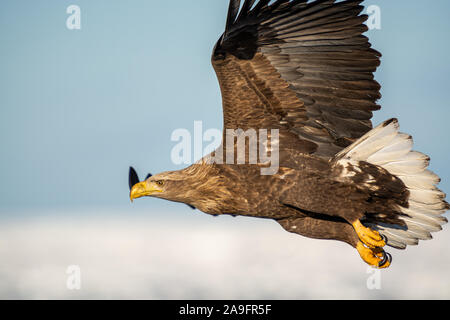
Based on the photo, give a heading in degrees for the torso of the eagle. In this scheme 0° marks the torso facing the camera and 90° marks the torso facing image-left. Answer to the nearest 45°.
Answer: approximately 90°
